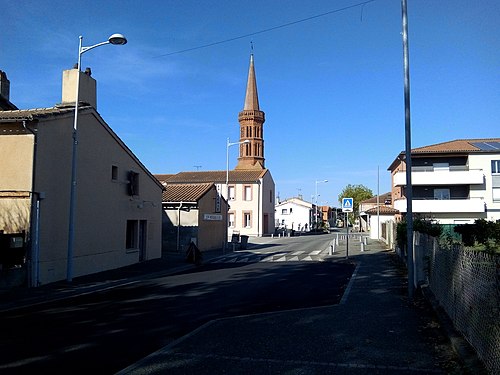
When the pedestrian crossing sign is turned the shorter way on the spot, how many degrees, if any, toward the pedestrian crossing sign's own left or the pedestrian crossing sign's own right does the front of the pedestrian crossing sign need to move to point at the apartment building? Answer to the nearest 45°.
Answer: approximately 135° to the pedestrian crossing sign's own left

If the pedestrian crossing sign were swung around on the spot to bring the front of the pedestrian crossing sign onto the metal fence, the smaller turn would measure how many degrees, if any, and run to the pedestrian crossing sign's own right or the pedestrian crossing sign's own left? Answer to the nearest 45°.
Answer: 0° — it already faces it

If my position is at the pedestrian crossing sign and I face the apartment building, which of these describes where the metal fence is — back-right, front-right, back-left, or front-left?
back-right

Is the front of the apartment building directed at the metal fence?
yes

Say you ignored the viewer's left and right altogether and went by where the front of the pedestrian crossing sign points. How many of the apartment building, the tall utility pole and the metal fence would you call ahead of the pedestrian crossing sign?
2

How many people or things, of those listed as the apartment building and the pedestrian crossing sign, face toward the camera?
2

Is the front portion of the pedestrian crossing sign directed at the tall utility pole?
yes

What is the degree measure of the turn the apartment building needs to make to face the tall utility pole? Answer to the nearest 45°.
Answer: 0° — it already faces it

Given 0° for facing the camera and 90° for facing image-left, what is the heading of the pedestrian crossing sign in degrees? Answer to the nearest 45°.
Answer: approximately 0°
